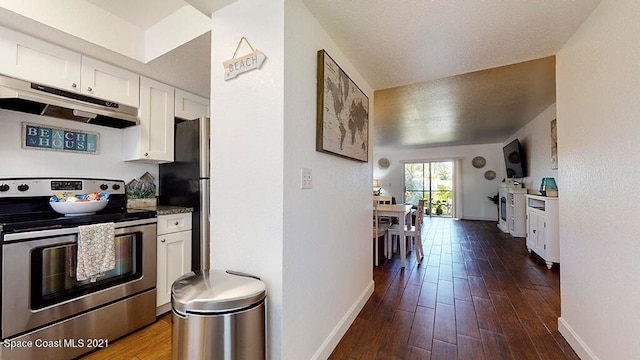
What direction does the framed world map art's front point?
to the viewer's right

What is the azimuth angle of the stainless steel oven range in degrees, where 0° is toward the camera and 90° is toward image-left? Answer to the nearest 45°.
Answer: approximately 315°

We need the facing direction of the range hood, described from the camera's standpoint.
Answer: facing the viewer and to the right of the viewer

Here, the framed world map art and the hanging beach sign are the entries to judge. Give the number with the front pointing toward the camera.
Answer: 1

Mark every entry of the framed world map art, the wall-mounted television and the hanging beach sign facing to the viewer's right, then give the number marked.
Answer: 1
